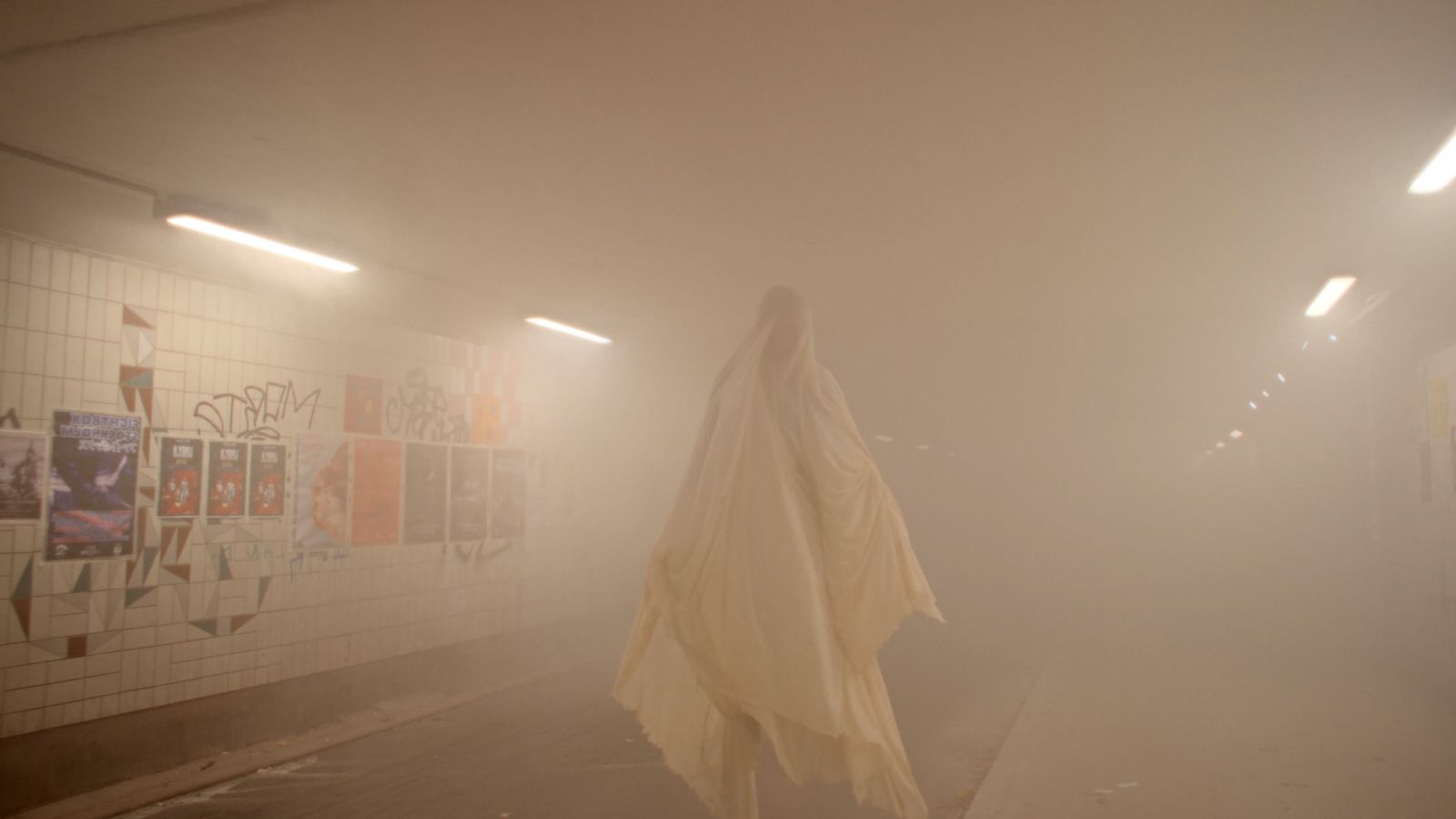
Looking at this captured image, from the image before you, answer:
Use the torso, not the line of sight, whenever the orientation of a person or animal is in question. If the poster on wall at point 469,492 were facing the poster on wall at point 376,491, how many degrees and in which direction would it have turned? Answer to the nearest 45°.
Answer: approximately 90° to its right

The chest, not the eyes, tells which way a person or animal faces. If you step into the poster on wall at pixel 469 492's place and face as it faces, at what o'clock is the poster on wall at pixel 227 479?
the poster on wall at pixel 227 479 is roughly at 3 o'clock from the poster on wall at pixel 469 492.

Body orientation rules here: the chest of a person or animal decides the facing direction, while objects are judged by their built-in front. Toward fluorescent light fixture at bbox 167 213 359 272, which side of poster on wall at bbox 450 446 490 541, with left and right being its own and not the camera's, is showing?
right

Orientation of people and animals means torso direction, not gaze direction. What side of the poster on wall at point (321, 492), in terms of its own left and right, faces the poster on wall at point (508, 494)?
left

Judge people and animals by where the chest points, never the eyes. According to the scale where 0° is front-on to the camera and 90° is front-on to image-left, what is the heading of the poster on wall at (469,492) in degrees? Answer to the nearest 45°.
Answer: approximately 315°

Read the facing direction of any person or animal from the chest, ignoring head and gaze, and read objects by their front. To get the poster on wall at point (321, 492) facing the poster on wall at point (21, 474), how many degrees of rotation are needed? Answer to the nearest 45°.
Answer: approximately 90° to its right

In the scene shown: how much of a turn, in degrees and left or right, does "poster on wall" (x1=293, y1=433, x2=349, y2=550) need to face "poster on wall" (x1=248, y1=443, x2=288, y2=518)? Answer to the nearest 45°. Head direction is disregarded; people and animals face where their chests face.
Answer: approximately 90° to its right

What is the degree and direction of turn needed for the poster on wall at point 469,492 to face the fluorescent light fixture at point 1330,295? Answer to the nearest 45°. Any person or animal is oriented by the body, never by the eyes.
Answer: approximately 45° to its left
